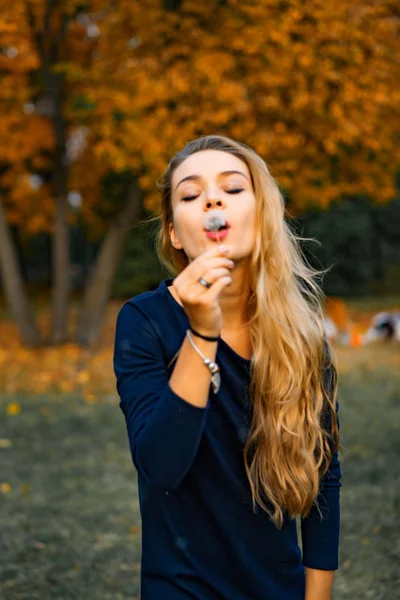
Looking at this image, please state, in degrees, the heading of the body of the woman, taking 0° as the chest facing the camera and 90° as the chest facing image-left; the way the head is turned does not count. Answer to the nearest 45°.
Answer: approximately 0°

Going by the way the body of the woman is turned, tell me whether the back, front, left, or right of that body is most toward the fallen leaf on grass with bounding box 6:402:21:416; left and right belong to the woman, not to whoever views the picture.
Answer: back

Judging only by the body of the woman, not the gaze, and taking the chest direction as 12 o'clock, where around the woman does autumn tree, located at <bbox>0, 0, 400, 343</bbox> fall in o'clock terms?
The autumn tree is roughly at 6 o'clock from the woman.

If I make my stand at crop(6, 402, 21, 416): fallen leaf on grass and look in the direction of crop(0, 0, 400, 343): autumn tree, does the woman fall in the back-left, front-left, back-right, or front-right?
back-right
